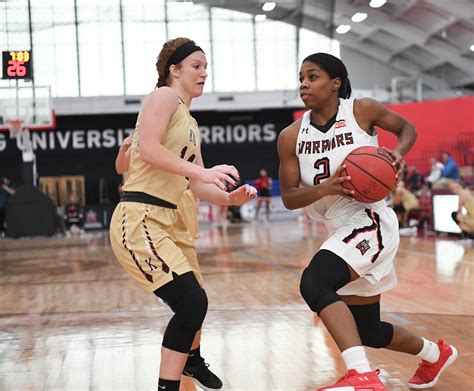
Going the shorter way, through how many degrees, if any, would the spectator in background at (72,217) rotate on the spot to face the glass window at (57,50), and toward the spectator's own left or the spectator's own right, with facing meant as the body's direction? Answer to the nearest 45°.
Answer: approximately 180°

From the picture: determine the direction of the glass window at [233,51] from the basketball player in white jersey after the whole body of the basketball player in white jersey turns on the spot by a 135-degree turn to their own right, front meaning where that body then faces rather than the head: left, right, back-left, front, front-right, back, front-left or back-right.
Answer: front

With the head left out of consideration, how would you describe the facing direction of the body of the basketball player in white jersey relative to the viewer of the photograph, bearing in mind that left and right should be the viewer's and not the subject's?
facing the viewer and to the left of the viewer

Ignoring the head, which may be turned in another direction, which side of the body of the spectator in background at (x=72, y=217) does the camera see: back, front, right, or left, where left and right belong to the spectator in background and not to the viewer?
front

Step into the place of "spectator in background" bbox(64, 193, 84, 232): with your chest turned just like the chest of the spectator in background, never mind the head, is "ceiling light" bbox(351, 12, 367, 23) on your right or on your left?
on your left

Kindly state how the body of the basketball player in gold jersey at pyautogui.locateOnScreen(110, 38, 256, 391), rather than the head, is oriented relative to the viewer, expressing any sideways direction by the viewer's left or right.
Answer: facing to the right of the viewer

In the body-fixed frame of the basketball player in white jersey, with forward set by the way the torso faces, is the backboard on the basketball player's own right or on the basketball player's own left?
on the basketball player's own right

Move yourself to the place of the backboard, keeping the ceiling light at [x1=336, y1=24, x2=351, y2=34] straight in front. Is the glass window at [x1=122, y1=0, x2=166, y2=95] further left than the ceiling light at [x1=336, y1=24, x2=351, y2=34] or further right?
left

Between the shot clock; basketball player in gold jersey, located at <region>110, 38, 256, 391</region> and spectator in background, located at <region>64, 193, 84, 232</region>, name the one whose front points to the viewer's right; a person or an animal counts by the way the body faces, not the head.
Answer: the basketball player in gold jersey

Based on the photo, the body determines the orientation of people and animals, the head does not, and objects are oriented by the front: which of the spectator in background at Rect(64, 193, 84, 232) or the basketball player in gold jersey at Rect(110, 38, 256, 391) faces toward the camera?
the spectator in background

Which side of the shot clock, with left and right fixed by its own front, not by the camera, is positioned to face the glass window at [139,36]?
back

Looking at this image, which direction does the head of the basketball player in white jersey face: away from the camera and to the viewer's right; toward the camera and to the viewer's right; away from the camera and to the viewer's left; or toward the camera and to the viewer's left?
toward the camera and to the viewer's left
